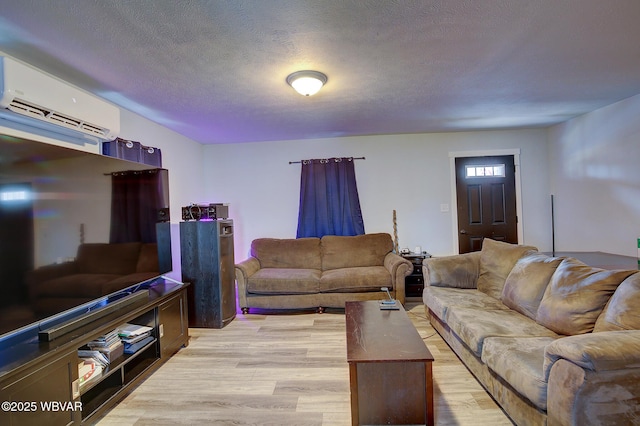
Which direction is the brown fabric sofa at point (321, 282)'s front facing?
toward the camera

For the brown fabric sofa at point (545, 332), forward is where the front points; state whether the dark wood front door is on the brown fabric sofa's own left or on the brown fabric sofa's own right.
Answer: on the brown fabric sofa's own right

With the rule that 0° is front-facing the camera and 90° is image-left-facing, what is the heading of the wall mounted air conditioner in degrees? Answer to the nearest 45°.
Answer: approximately 315°

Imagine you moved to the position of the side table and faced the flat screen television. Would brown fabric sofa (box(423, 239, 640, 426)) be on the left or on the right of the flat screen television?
left

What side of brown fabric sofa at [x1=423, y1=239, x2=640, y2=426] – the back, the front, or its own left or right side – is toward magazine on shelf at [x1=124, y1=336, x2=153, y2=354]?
front

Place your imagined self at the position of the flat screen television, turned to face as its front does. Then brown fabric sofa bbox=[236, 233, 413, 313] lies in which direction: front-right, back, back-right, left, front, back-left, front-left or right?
front-left

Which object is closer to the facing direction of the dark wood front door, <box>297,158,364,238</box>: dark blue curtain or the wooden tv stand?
the wooden tv stand

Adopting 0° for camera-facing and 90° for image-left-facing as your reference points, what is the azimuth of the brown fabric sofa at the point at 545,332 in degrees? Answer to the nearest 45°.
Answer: approximately 45°

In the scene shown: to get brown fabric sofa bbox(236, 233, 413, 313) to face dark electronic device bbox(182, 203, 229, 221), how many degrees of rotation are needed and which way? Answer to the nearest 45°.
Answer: approximately 90° to its right

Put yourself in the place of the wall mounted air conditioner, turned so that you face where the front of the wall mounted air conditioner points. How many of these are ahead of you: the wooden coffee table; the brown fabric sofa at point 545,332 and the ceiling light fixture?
3

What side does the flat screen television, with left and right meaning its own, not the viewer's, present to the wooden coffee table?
front

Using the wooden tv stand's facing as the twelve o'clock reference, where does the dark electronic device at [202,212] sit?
The dark electronic device is roughly at 9 o'clock from the wooden tv stand.

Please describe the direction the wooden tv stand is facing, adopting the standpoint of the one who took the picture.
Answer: facing the viewer and to the right of the viewer

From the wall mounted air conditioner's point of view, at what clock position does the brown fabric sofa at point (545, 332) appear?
The brown fabric sofa is roughly at 12 o'clock from the wall mounted air conditioner.

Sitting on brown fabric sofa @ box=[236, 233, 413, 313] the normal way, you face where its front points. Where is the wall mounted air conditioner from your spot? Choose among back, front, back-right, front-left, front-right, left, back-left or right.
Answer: front-right

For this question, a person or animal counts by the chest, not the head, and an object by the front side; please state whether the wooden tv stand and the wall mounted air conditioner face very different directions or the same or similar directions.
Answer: same or similar directions

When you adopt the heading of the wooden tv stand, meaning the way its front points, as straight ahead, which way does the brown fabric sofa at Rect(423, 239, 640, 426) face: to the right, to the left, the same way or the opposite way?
the opposite way

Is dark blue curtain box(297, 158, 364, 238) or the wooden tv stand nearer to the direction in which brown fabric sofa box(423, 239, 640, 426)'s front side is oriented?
the wooden tv stand

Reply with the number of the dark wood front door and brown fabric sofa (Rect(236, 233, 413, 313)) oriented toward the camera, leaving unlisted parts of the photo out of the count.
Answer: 2

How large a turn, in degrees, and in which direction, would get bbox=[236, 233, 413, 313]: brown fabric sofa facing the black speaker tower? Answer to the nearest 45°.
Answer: approximately 90° to its right
